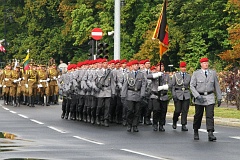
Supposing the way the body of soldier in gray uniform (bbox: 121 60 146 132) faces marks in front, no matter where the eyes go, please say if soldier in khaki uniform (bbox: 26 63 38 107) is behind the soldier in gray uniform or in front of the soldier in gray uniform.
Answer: behind

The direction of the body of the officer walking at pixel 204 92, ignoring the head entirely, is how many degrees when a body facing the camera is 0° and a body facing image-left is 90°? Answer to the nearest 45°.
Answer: approximately 0°
